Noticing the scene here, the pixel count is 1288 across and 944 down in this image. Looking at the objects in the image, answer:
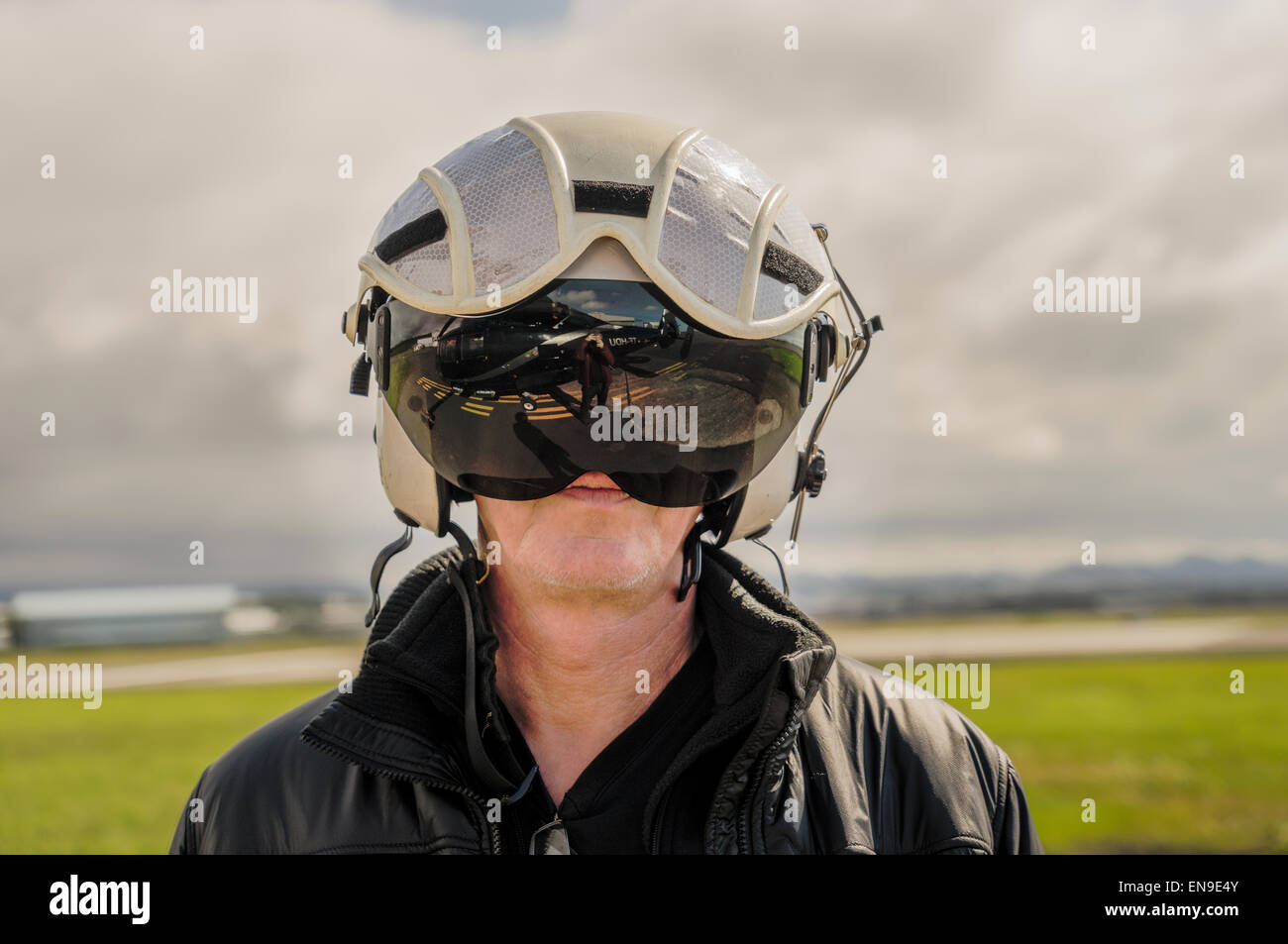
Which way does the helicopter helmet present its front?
toward the camera

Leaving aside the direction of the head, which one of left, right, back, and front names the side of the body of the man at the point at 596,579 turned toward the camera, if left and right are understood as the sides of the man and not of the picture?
front
